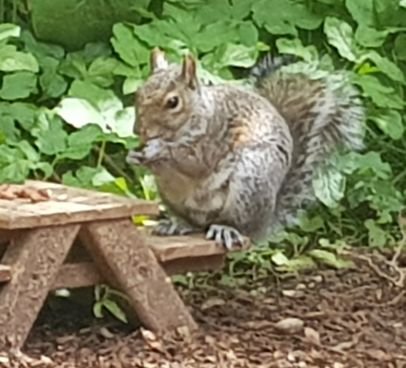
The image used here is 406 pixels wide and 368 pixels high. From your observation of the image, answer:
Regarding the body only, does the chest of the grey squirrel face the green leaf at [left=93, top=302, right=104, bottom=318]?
yes

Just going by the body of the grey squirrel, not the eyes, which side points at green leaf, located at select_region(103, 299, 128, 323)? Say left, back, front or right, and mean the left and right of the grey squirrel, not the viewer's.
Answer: front

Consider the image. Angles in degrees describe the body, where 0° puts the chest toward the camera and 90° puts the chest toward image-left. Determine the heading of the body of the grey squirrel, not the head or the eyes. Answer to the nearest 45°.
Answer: approximately 45°
